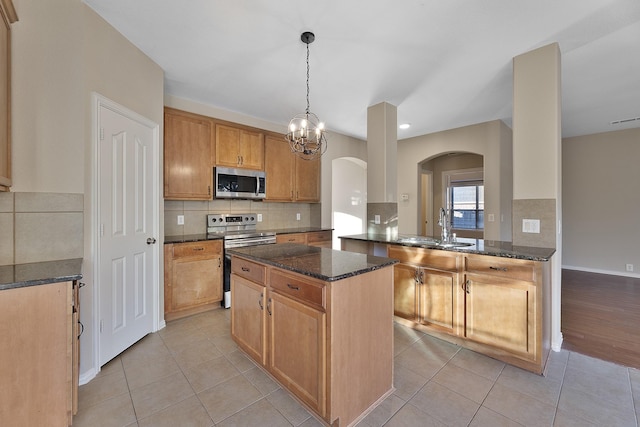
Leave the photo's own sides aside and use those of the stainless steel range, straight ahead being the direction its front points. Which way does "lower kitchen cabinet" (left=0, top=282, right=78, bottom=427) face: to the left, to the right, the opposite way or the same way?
to the left

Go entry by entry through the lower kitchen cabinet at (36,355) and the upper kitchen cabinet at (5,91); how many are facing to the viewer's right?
2

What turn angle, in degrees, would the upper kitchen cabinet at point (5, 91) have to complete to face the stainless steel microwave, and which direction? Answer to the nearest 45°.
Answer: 0° — it already faces it

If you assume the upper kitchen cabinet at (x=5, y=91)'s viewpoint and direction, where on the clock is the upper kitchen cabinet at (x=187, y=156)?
the upper kitchen cabinet at (x=187, y=156) is roughly at 11 o'clock from the upper kitchen cabinet at (x=5, y=91).

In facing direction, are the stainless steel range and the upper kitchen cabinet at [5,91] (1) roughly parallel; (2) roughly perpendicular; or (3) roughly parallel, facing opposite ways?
roughly perpendicular

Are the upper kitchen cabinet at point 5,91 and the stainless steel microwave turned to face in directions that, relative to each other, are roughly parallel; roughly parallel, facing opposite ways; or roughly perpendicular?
roughly perpendicular

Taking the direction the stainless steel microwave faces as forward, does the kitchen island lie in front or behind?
in front

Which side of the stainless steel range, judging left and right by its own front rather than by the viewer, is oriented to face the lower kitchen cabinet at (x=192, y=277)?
right

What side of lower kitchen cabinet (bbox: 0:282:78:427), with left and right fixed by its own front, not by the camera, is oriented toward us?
right

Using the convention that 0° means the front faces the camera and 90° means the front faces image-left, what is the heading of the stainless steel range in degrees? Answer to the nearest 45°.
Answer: approximately 315°

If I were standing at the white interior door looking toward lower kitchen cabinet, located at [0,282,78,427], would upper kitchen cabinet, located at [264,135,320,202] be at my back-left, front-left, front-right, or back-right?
back-left

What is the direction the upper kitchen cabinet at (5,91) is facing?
to the viewer's right

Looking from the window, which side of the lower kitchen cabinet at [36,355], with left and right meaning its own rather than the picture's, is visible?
front

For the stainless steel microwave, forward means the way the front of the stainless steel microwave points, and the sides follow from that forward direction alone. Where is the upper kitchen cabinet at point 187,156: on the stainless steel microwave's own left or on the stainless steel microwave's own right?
on the stainless steel microwave's own right
